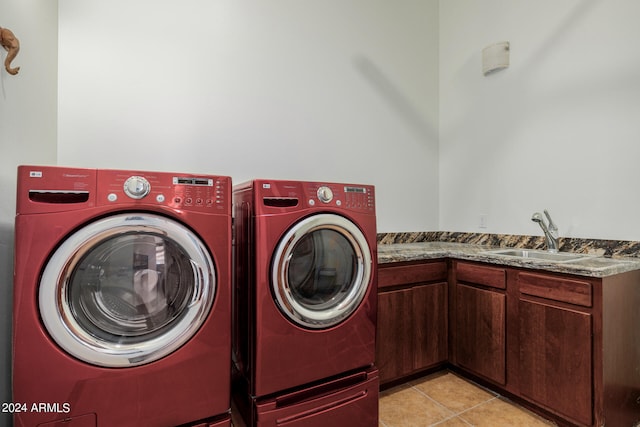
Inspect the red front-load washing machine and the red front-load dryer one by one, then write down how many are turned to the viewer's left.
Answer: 0

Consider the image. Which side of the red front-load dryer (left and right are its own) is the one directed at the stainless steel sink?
left

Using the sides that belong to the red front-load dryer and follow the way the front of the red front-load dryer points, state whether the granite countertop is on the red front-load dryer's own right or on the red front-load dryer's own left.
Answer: on the red front-load dryer's own left

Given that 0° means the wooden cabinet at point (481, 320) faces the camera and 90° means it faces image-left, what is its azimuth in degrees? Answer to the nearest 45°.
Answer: approximately 45°

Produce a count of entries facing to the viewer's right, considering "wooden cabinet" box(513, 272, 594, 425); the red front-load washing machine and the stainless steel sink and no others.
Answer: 0

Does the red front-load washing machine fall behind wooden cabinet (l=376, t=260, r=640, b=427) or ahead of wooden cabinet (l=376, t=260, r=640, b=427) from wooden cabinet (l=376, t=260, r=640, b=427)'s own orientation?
ahead

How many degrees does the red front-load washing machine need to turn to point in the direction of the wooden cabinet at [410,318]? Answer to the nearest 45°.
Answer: approximately 90° to its left

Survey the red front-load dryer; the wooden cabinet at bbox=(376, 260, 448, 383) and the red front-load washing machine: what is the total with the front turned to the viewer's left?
0

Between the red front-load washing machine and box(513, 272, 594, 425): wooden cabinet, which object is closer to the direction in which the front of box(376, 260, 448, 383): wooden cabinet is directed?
the wooden cabinet

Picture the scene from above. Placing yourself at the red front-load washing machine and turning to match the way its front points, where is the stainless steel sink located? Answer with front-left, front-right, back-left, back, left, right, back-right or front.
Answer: left

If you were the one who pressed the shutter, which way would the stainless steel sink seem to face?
facing the viewer and to the left of the viewer
